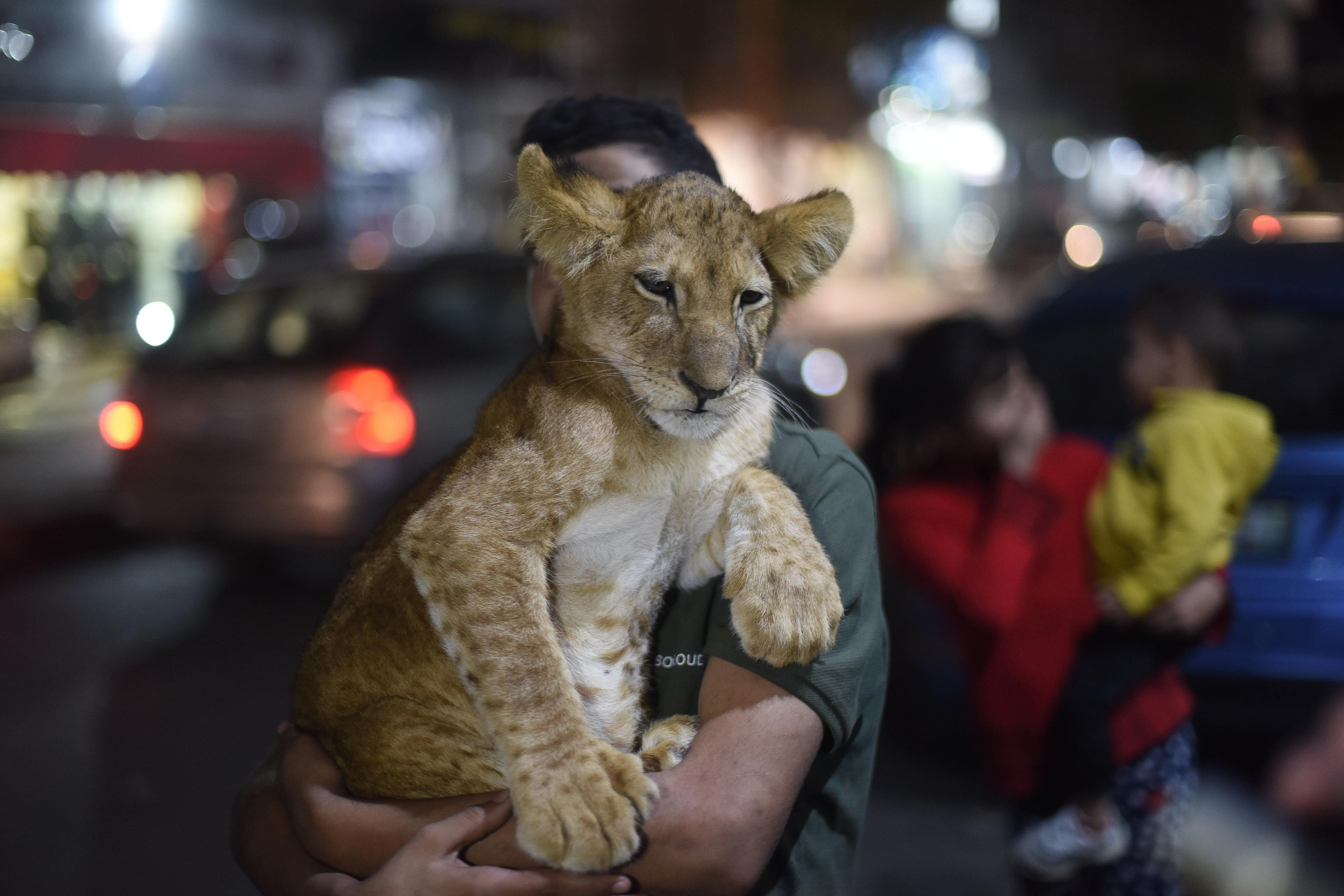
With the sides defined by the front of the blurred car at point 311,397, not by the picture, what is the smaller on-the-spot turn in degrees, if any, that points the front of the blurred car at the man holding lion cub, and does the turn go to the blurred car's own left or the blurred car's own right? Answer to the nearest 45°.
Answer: approximately 135° to the blurred car's own right

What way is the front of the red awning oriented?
toward the camera

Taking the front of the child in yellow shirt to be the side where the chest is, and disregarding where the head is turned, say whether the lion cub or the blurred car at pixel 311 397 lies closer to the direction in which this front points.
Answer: the blurred car

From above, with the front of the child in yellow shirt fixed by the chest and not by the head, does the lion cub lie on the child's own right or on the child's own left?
on the child's own left

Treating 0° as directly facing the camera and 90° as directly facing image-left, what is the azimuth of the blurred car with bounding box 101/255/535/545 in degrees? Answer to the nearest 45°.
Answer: approximately 225°

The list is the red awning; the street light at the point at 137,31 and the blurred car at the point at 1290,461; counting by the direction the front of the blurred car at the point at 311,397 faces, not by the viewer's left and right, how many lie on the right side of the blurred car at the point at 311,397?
1

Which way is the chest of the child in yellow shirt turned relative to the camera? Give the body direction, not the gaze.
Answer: to the viewer's left

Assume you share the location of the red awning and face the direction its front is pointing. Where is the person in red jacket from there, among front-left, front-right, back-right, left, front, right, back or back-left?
front

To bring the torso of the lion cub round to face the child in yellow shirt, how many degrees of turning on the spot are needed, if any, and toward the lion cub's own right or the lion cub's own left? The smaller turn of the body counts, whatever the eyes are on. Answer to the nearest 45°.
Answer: approximately 90° to the lion cub's own left
